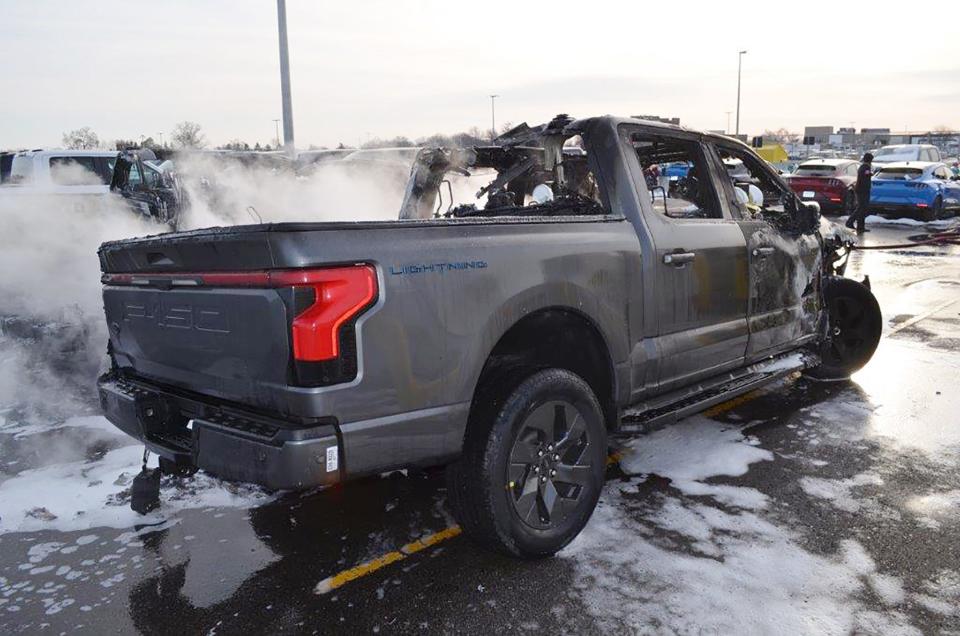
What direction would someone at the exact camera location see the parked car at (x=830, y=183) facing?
facing away from the viewer and to the right of the viewer

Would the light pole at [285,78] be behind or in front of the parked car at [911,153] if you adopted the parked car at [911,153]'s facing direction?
behind

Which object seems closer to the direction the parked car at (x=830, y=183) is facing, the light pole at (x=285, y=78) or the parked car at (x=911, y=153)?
the parked car

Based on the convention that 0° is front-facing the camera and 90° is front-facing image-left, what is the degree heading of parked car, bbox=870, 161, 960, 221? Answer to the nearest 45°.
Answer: approximately 225°

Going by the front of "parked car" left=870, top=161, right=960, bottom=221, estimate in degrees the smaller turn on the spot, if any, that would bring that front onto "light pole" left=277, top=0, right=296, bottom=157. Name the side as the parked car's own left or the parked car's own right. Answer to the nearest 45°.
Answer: approximately 180°

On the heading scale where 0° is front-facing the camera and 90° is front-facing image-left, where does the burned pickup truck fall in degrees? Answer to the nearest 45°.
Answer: approximately 225°
